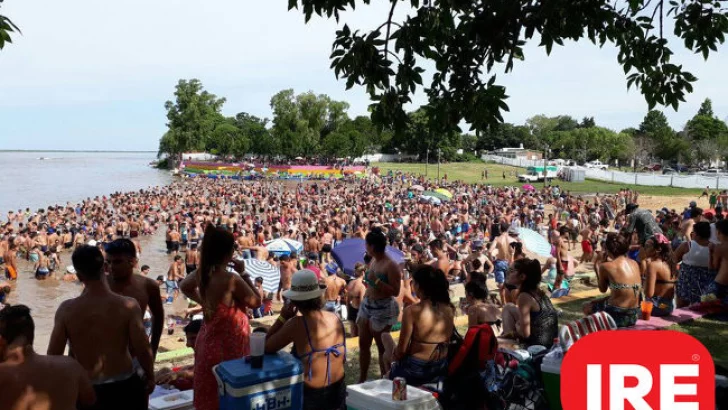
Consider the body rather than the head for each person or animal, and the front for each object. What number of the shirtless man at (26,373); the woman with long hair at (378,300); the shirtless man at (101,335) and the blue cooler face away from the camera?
2

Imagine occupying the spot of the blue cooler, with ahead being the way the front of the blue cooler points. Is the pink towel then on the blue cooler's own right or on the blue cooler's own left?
on the blue cooler's own left

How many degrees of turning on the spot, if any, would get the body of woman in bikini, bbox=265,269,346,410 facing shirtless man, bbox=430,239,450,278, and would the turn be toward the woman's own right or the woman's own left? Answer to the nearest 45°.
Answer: approximately 45° to the woman's own right

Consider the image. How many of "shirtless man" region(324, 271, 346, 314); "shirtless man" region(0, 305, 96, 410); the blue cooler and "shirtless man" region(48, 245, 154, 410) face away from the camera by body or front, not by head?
3

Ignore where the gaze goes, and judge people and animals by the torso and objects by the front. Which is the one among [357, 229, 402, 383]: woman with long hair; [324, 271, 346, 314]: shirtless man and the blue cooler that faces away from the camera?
the shirtless man

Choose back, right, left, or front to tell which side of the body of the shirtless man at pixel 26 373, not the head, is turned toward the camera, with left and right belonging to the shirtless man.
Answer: back

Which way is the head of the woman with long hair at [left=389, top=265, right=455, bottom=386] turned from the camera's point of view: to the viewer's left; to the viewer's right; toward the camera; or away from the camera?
away from the camera

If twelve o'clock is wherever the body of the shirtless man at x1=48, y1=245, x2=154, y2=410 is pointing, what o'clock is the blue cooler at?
The blue cooler is roughly at 4 o'clock from the shirtless man.

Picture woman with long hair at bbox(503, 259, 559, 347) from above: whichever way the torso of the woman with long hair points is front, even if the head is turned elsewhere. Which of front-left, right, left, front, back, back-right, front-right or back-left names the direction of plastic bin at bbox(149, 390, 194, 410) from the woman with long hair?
left

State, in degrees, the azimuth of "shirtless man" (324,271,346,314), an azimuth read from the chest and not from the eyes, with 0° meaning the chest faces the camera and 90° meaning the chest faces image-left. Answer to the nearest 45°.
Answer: approximately 180°

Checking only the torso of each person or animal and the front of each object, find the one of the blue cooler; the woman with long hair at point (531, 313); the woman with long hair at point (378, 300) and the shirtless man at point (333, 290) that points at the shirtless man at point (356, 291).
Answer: the woman with long hair at point (531, 313)
